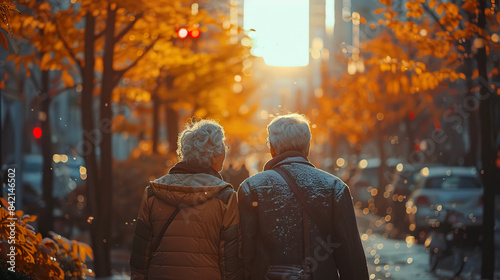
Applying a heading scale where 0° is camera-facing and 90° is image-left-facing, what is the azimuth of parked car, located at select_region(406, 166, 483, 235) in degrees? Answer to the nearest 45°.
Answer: approximately 180°

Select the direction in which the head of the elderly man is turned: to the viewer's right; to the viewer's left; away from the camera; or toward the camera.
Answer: away from the camera

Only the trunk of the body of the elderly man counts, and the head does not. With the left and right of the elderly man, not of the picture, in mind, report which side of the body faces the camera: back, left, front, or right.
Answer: back

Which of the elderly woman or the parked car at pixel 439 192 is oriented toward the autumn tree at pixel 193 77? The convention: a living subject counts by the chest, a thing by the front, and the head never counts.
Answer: the elderly woman

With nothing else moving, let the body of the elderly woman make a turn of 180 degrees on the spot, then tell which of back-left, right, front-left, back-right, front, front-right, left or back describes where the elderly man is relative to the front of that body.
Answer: left

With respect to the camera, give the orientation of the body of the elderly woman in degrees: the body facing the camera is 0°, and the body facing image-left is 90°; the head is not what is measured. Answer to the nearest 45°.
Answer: approximately 180°

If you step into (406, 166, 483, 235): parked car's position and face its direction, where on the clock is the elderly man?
The elderly man is roughly at 6 o'clock from the parked car.

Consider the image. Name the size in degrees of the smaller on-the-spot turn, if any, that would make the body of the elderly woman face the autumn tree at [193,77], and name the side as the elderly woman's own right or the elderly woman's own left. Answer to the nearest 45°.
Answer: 0° — they already face it

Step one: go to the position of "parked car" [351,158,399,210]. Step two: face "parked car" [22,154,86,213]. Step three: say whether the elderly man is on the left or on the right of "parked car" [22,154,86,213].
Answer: left

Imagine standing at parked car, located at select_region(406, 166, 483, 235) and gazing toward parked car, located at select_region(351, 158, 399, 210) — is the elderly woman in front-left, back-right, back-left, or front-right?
back-left

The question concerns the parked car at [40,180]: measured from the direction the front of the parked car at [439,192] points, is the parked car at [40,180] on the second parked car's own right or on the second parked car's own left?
on the second parked car's own left
